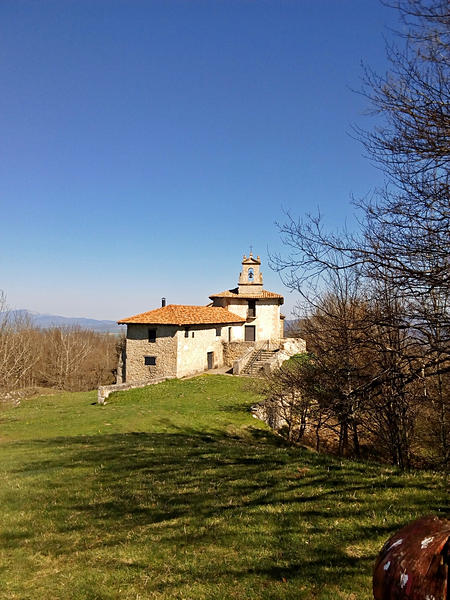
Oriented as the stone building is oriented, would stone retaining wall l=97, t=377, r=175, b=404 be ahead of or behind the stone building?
ahead

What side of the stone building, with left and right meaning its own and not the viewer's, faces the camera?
front
